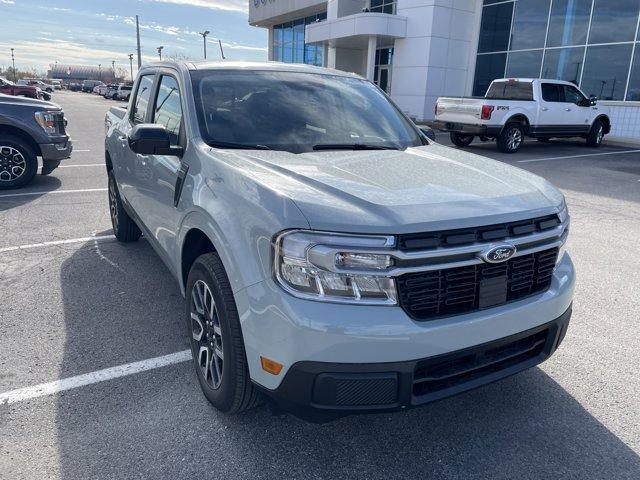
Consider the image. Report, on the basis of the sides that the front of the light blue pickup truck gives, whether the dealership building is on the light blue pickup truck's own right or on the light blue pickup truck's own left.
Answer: on the light blue pickup truck's own left

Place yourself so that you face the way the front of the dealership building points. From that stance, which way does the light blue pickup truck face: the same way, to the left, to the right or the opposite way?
to the left

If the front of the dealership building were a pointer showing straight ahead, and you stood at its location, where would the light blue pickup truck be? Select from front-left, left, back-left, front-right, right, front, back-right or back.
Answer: front-left

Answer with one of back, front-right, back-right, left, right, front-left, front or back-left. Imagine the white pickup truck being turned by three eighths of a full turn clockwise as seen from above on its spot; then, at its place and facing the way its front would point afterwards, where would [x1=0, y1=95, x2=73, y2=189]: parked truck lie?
front-right

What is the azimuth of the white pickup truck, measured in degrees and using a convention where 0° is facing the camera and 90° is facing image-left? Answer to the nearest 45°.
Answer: approximately 225°

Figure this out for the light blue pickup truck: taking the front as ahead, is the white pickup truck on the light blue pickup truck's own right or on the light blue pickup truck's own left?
on the light blue pickup truck's own left

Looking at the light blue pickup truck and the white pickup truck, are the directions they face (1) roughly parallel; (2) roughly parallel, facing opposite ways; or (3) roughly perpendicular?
roughly perpendicular

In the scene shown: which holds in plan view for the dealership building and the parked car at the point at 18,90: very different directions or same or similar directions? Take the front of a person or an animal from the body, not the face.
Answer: very different directions

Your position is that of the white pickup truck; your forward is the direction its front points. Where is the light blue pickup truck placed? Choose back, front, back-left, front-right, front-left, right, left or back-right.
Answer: back-right

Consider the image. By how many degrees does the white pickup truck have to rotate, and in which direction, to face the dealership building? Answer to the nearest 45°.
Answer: approximately 45° to its left

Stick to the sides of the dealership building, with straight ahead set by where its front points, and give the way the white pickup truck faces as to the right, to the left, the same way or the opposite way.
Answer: the opposite way
